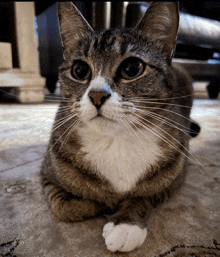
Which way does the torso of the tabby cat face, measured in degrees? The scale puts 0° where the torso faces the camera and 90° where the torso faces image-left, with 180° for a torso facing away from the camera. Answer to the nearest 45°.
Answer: approximately 0°
